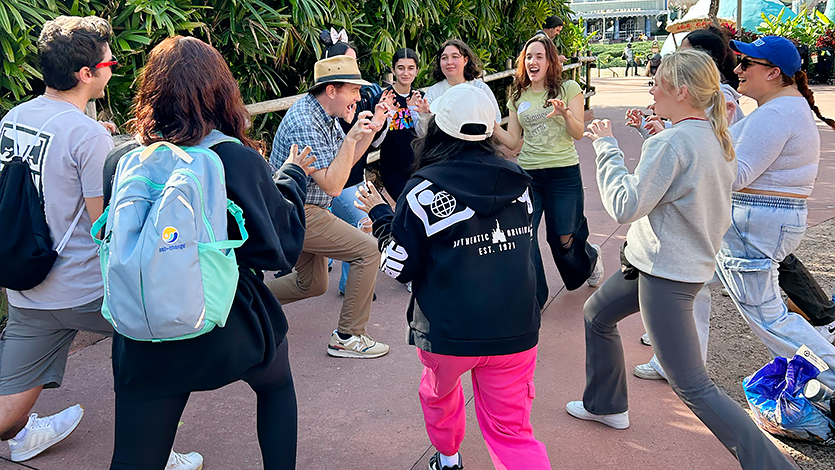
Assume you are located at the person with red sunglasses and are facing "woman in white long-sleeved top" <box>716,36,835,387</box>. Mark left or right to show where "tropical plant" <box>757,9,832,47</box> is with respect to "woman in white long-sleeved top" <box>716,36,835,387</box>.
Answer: left

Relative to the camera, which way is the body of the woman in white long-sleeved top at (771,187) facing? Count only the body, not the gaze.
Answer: to the viewer's left

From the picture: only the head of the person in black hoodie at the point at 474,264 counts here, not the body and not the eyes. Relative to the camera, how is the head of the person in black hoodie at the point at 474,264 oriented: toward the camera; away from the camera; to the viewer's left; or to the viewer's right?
away from the camera

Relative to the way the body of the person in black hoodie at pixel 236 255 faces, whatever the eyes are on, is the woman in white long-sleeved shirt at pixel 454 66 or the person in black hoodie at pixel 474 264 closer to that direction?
the woman in white long-sleeved shirt

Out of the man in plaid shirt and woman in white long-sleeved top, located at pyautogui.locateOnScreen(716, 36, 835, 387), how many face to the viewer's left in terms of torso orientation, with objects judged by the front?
1

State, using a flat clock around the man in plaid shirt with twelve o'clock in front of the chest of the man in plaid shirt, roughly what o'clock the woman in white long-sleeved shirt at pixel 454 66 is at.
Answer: The woman in white long-sleeved shirt is roughly at 10 o'clock from the man in plaid shirt.

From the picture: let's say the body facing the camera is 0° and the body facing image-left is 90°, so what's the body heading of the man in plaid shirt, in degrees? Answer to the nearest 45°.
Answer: approximately 270°

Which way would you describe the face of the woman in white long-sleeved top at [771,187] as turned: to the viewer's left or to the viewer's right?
to the viewer's left

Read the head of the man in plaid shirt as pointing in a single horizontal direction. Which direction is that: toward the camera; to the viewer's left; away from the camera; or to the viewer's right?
to the viewer's right

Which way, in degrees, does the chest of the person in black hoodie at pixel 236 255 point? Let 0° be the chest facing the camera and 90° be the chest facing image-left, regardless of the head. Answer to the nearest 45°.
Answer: approximately 225°

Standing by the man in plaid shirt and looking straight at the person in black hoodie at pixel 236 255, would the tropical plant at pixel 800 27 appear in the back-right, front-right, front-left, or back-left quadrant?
back-left

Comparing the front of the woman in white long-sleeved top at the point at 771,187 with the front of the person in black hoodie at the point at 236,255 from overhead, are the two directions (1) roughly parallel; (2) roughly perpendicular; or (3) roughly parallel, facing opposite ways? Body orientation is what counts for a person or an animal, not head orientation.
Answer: roughly perpendicular

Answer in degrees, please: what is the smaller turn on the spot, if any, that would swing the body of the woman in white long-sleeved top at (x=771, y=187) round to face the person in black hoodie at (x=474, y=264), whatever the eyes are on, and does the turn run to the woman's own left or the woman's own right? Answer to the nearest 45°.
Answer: approximately 45° to the woman's own left
